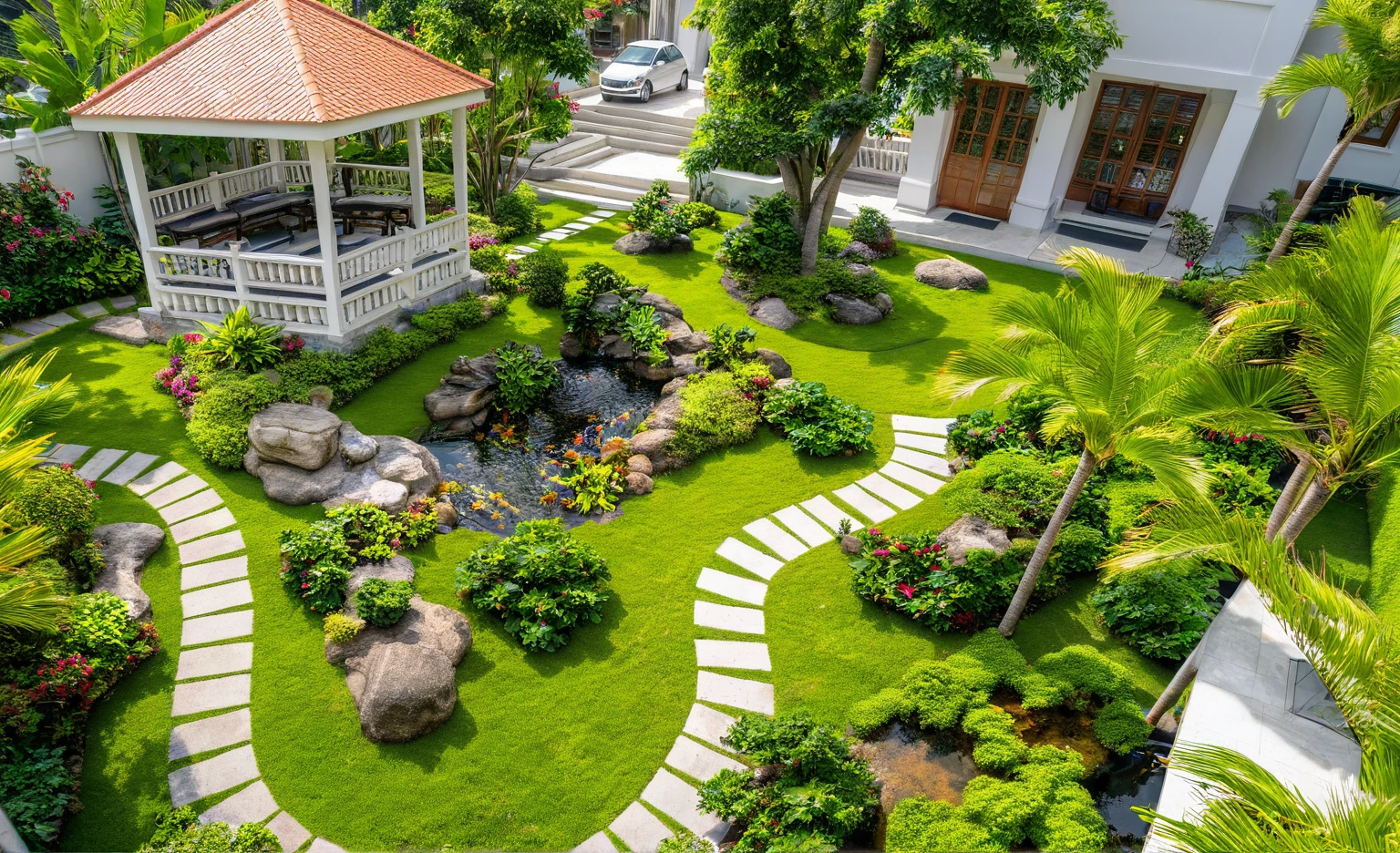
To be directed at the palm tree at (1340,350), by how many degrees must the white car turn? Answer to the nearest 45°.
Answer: approximately 45° to its left

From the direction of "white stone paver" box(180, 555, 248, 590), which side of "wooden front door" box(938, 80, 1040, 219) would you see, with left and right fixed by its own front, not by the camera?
front

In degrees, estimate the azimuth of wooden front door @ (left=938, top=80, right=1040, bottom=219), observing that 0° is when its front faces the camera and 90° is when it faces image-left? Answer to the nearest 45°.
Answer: approximately 0°

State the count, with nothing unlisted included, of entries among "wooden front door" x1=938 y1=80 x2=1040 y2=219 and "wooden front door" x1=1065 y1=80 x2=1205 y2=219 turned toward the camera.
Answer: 2

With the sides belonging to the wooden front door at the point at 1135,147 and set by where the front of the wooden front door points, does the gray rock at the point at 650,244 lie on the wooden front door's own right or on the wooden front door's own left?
on the wooden front door's own right

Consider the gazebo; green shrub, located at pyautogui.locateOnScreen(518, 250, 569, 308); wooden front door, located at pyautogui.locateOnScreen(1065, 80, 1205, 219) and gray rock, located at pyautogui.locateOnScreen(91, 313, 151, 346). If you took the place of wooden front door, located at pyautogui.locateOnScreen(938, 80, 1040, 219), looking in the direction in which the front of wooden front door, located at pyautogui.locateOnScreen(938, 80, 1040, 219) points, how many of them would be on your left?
1

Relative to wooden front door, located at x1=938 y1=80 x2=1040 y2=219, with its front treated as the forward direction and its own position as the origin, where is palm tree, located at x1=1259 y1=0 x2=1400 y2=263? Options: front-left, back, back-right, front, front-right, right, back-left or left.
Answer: front-left

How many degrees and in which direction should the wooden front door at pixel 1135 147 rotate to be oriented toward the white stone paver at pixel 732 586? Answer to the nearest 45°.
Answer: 0° — it already faces it

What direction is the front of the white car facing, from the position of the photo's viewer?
facing the viewer and to the left of the viewer

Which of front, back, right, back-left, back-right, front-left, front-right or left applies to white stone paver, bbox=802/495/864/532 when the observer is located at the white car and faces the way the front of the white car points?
front-left

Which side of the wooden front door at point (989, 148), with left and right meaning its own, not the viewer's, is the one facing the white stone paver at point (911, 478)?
front

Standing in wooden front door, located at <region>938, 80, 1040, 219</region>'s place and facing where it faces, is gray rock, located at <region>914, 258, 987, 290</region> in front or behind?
in front

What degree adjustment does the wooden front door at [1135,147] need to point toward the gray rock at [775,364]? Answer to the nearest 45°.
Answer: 0° — it already faces it
